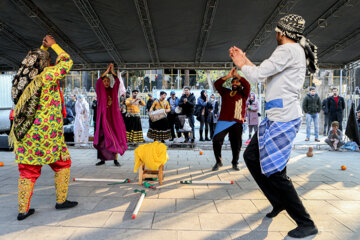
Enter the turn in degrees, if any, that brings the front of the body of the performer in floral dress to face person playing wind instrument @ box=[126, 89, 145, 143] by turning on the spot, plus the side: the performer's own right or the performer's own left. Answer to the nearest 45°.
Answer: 0° — they already face them

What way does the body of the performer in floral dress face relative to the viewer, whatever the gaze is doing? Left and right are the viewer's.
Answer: facing away from the viewer and to the right of the viewer
